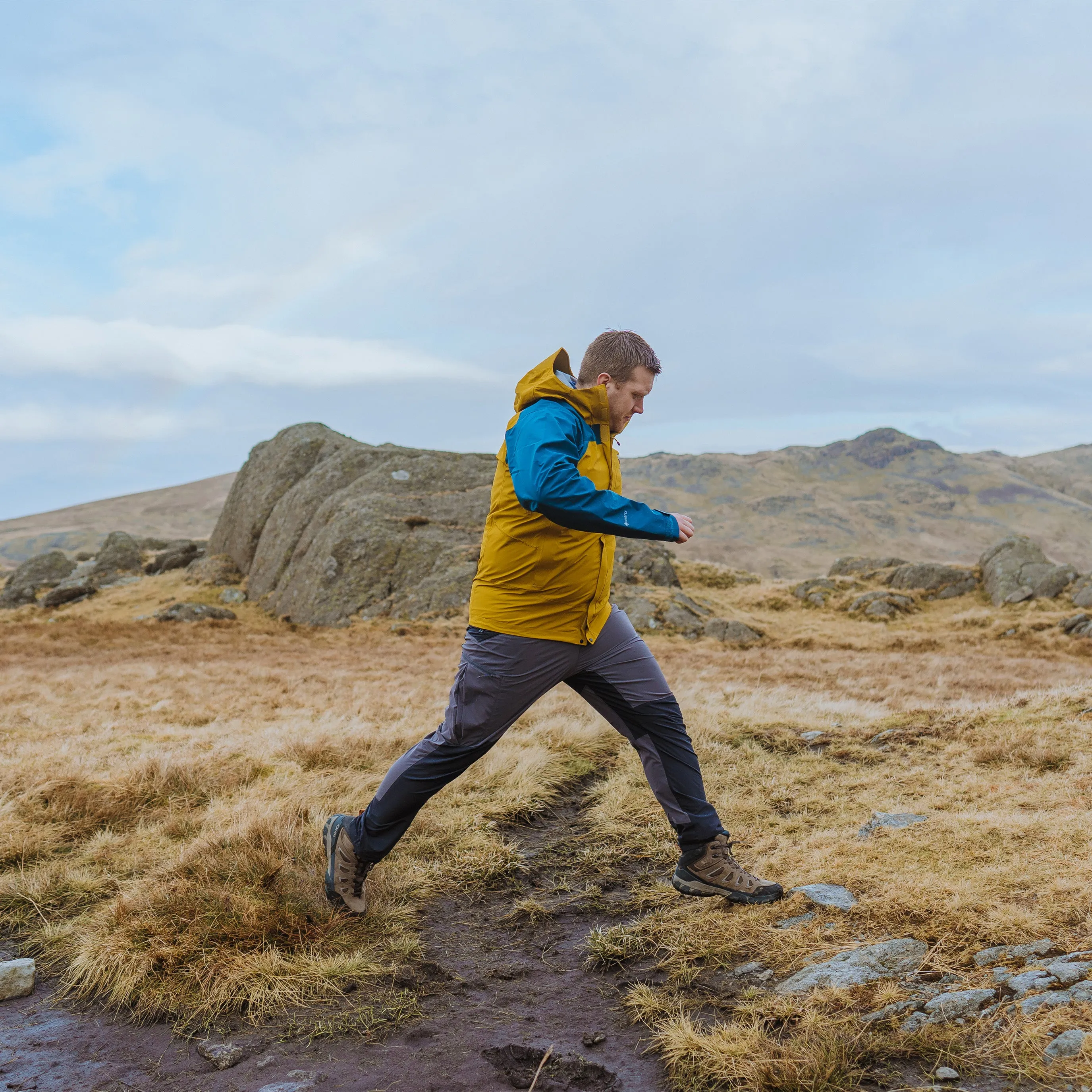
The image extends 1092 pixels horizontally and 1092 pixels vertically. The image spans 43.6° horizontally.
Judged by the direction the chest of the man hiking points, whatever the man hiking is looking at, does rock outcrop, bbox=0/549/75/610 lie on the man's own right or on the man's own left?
on the man's own left

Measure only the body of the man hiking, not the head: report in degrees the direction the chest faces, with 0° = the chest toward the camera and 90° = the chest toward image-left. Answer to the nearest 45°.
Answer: approximately 270°

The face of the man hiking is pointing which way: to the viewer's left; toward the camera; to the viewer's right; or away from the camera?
to the viewer's right

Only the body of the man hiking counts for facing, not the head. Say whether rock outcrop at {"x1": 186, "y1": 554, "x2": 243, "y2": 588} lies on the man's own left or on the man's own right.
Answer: on the man's own left

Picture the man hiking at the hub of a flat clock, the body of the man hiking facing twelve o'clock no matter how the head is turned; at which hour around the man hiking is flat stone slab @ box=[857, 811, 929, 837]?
The flat stone slab is roughly at 11 o'clock from the man hiking.

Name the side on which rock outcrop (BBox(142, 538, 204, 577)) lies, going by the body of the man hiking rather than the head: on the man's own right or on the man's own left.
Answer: on the man's own left

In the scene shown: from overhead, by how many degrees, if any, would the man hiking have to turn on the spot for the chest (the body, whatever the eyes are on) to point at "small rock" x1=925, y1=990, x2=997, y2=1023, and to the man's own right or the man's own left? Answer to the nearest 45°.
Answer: approximately 45° to the man's own right

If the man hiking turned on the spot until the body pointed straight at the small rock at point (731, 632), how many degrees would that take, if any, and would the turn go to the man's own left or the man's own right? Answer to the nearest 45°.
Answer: approximately 90° to the man's own left

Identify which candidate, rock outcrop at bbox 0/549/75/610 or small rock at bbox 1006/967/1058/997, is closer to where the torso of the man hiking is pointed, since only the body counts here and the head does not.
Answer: the small rock

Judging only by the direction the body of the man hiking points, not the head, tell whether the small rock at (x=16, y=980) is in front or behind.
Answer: behind

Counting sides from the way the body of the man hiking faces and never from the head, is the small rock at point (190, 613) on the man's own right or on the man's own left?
on the man's own left
